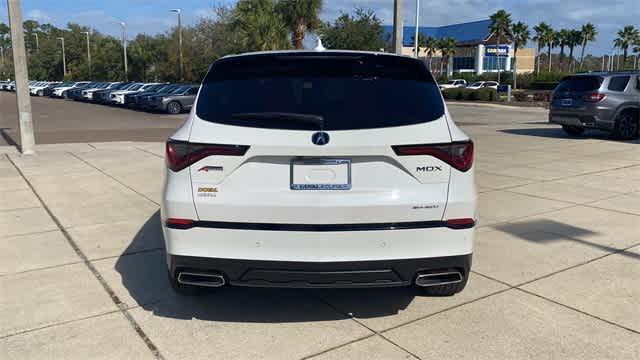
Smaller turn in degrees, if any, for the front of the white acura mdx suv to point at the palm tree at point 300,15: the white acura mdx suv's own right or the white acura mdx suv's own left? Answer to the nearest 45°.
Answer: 0° — it already faces it

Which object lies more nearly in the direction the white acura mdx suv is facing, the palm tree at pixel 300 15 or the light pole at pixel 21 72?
the palm tree

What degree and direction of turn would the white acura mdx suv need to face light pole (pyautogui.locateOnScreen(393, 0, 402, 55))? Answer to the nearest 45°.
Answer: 0° — it already faces it

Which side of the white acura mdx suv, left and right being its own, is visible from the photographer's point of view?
back

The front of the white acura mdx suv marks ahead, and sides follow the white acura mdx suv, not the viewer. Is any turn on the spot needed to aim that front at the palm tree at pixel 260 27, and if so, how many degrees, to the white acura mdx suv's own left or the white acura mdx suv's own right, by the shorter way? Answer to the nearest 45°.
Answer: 0° — it already faces it

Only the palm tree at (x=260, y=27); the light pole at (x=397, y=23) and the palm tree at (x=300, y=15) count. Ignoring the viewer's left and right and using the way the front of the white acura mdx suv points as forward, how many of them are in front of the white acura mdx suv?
3
